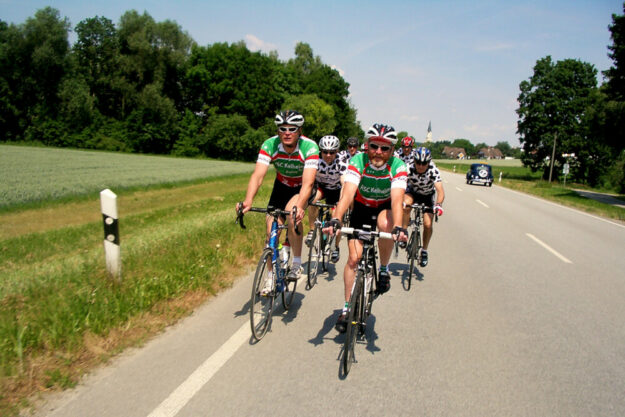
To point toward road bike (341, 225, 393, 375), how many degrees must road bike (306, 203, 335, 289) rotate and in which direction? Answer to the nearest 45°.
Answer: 0° — it already faces it

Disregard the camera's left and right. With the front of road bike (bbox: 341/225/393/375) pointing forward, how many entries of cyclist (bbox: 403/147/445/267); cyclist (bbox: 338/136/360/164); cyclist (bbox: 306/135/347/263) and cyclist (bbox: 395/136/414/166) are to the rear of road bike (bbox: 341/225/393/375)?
4

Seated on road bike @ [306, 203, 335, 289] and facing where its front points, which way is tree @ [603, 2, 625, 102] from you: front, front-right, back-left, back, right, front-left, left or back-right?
back-left

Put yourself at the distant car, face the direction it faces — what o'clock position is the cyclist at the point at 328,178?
The cyclist is roughly at 6 o'clock from the distant car.

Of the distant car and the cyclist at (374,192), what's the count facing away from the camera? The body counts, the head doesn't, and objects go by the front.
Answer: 1

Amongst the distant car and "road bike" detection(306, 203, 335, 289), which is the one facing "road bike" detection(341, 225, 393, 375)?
"road bike" detection(306, 203, 335, 289)

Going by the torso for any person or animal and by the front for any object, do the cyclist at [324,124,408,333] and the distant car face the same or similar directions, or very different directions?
very different directions

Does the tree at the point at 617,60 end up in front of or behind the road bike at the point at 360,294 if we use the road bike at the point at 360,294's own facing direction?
behind

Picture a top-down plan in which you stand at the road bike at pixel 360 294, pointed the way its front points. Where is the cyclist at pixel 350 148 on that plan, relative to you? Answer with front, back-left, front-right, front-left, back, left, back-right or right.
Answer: back

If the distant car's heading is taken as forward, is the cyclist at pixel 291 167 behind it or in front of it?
behind

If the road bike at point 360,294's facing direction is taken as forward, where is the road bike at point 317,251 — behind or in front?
behind

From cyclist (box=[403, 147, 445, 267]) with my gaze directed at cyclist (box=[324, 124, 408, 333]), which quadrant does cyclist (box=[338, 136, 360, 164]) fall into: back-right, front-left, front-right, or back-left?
back-right

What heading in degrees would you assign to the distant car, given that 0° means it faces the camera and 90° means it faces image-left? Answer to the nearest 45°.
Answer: approximately 180°

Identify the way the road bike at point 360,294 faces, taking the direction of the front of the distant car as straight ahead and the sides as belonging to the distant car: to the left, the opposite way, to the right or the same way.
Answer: the opposite way
